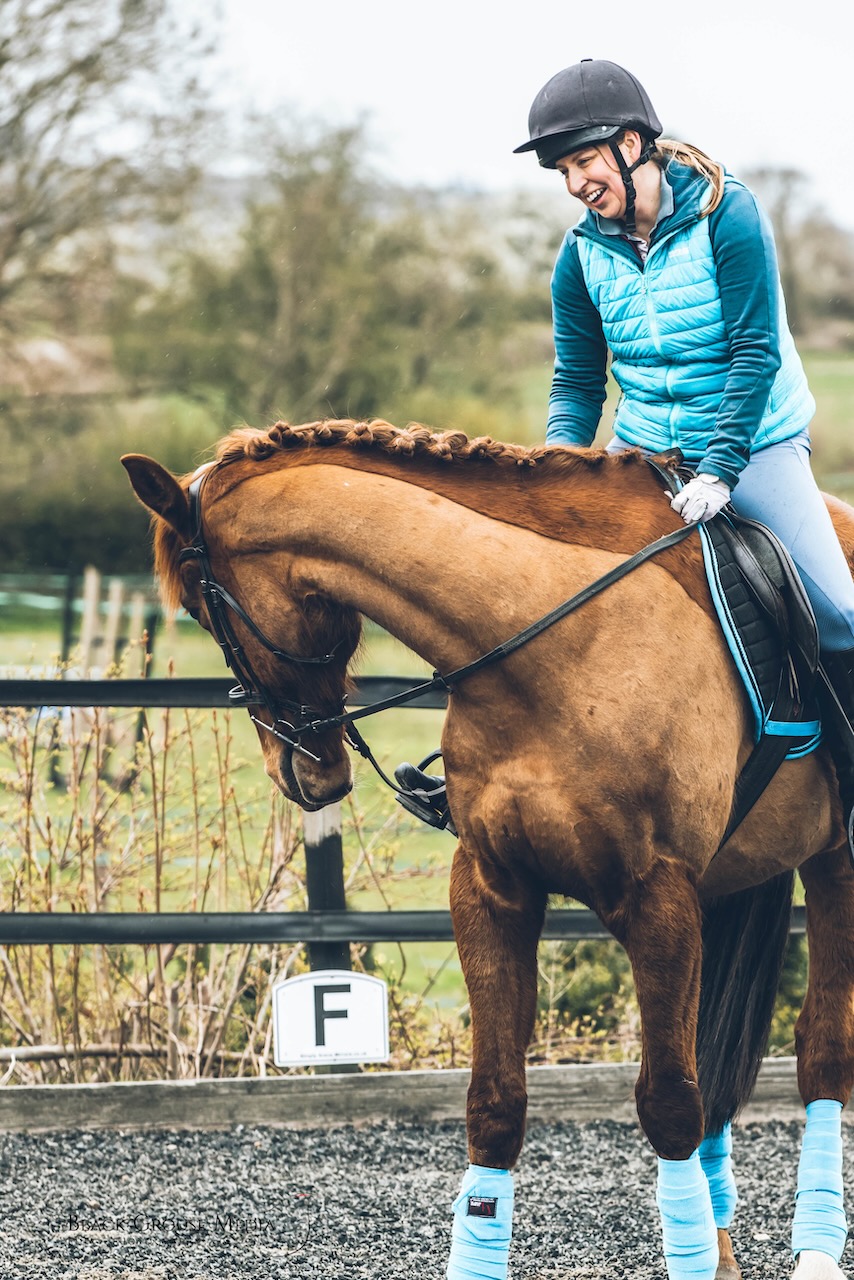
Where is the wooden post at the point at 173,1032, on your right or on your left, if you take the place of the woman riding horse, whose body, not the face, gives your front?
on your right

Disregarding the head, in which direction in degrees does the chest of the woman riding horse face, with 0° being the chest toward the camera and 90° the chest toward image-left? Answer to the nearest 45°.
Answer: approximately 45°

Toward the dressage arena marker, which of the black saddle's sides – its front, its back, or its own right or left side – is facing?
right

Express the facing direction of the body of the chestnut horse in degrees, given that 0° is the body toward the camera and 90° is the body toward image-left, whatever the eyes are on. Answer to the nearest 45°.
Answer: approximately 45°

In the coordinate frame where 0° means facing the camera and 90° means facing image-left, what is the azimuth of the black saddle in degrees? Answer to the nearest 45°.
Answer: approximately 45°

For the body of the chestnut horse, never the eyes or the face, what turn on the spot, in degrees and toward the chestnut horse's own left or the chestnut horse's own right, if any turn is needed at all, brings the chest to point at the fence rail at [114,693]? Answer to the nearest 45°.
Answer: approximately 90° to the chestnut horse's own right

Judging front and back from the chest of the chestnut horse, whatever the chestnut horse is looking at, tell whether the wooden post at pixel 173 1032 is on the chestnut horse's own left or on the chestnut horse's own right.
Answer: on the chestnut horse's own right
